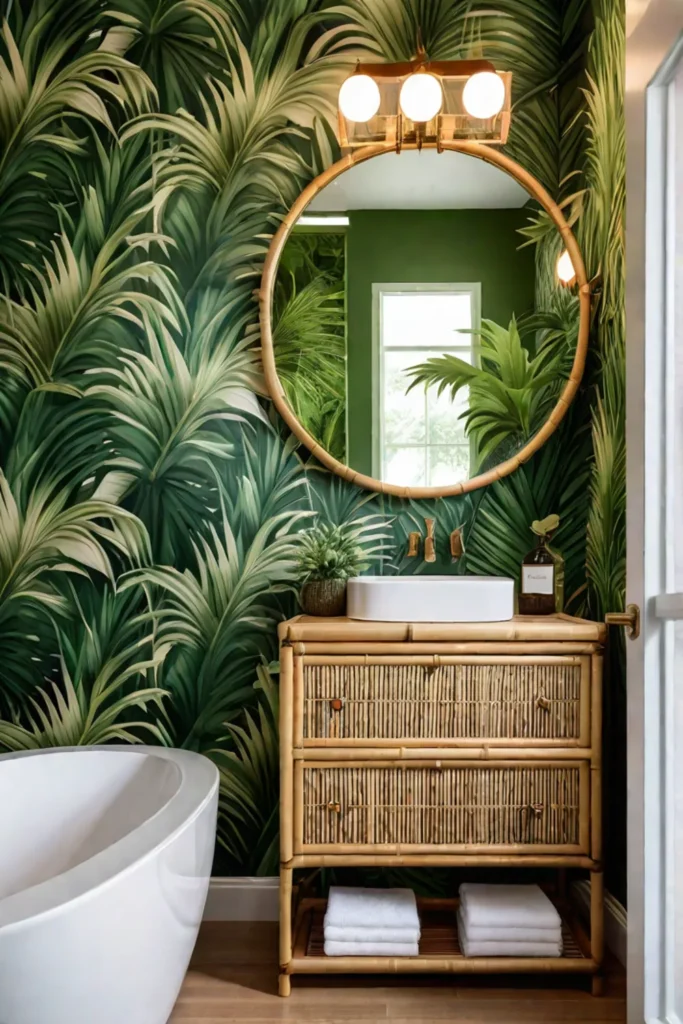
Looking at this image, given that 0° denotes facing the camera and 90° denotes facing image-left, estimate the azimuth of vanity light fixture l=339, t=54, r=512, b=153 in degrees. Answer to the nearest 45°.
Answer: approximately 0°
